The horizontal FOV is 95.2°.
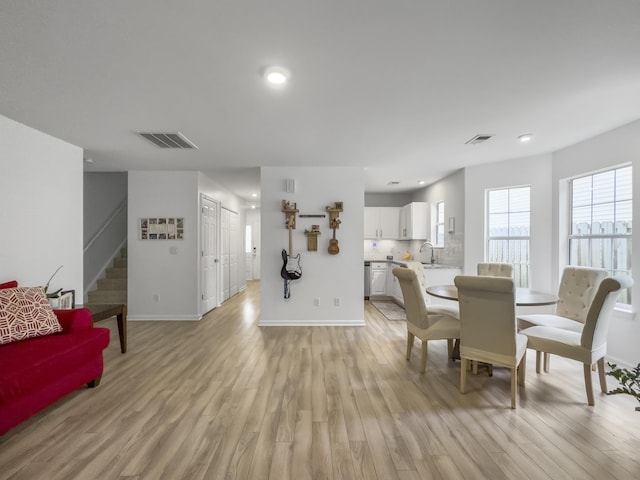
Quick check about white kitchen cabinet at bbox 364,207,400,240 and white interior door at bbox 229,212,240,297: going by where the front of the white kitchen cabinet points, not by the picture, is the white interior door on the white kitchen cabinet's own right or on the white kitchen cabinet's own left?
on the white kitchen cabinet's own right

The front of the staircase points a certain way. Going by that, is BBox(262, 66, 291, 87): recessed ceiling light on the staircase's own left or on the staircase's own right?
on the staircase's own left

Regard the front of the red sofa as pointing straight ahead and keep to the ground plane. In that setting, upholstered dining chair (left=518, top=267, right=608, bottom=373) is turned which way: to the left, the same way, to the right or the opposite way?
the opposite way

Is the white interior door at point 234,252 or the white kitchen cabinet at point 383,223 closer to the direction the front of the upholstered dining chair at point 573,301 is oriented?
the white interior door

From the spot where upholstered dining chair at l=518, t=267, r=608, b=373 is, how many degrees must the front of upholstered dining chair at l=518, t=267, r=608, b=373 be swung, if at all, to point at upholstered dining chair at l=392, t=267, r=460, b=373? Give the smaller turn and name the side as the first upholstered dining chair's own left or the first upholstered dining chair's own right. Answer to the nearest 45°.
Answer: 0° — it already faces it

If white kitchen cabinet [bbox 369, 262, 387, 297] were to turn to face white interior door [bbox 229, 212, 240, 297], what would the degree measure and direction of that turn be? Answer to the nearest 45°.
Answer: approximately 90° to its right
